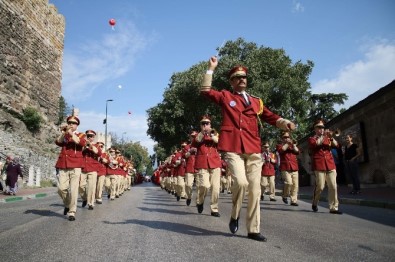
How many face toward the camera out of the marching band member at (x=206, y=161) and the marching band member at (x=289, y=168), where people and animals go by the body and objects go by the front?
2

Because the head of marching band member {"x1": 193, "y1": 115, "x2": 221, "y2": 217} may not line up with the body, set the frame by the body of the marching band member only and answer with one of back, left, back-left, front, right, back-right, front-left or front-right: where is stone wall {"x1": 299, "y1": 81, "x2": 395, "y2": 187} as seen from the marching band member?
back-left

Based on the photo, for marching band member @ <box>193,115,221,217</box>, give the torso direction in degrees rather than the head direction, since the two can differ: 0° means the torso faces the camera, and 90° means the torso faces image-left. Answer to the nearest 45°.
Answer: approximately 0°

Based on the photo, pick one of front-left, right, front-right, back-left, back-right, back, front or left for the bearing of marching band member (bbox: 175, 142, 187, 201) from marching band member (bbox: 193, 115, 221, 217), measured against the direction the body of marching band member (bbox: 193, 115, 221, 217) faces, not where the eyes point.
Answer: back

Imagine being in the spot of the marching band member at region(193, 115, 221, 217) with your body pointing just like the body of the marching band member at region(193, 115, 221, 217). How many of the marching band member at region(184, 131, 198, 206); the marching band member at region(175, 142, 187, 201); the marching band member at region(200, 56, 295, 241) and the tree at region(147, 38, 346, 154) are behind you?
3

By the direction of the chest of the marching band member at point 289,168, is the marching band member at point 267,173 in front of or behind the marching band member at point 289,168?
behind

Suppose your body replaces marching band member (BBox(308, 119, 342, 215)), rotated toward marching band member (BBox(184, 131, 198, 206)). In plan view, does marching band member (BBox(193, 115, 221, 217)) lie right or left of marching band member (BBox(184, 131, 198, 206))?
left

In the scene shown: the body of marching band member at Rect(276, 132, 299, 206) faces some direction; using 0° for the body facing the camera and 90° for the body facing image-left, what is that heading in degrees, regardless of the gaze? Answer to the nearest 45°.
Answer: approximately 0°

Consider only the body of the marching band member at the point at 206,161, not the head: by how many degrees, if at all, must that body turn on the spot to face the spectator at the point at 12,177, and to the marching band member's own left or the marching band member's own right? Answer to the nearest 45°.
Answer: approximately 135° to the marching band member's own right
